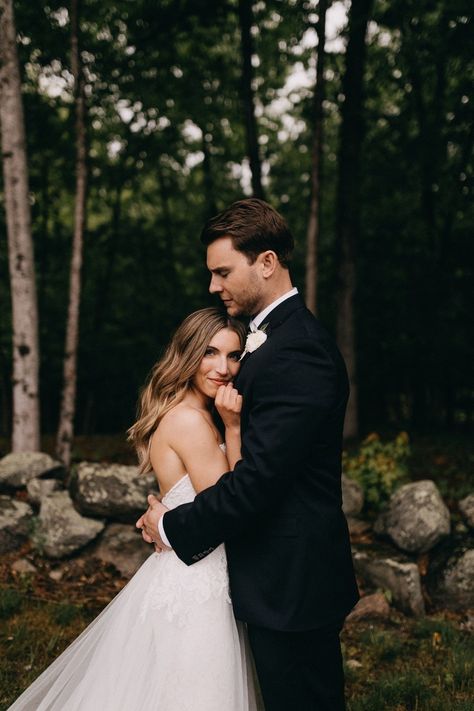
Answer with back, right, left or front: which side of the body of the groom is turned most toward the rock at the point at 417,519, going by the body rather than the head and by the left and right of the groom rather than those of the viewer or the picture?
right

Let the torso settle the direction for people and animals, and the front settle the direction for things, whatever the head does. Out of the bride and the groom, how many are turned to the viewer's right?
1

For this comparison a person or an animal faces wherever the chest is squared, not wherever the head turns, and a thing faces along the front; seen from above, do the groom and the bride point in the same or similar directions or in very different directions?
very different directions

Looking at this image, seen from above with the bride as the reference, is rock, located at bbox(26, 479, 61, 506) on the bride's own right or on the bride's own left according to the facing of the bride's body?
on the bride's own left

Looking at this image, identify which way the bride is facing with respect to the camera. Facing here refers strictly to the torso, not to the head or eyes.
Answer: to the viewer's right

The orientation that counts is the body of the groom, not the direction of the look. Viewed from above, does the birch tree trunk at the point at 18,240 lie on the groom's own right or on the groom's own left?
on the groom's own right

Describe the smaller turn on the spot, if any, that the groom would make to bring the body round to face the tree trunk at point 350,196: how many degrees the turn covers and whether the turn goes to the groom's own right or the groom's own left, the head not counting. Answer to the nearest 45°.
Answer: approximately 90° to the groom's own right

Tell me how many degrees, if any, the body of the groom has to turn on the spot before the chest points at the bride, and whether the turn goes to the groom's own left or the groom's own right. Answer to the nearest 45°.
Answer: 0° — they already face them

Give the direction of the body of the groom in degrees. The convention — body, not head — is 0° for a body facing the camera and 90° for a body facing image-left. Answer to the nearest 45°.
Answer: approximately 90°
